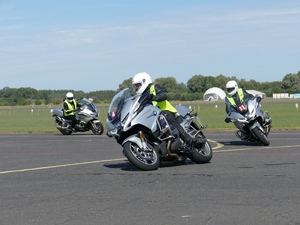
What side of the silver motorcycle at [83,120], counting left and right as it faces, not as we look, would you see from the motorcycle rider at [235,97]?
front

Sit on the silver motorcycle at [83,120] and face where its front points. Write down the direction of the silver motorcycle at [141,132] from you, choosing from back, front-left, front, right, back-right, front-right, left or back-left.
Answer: front-right

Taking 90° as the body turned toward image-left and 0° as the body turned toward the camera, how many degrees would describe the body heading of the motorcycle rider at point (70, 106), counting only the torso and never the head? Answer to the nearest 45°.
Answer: approximately 315°

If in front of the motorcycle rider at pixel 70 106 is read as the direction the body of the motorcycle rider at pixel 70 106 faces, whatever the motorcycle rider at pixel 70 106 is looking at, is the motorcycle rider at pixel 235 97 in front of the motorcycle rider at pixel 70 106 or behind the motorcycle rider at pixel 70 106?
in front

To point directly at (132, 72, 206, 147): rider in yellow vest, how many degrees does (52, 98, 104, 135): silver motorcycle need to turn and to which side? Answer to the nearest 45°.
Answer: approximately 45° to its right

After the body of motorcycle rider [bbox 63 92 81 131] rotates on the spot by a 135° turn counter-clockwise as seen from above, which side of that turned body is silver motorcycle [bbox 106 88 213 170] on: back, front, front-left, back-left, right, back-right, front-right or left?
back

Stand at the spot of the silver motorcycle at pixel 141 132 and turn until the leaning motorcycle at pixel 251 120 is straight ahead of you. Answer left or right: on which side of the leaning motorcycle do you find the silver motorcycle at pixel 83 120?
left

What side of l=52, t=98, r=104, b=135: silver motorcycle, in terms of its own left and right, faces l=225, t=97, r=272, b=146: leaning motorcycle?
front

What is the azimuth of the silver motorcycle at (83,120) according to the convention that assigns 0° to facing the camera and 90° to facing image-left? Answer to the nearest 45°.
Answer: approximately 315°
